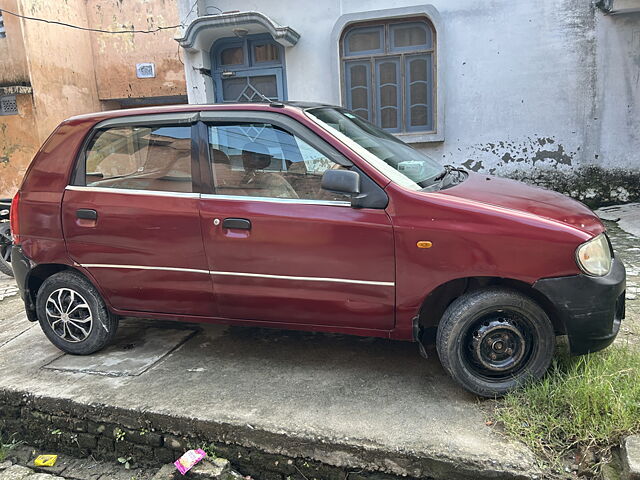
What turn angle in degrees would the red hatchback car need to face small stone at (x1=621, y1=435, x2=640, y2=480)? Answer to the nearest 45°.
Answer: approximately 45° to its right

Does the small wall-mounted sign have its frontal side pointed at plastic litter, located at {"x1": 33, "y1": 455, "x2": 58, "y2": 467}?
yes

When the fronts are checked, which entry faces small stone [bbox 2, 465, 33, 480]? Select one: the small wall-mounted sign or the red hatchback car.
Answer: the small wall-mounted sign

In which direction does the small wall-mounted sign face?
toward the camera

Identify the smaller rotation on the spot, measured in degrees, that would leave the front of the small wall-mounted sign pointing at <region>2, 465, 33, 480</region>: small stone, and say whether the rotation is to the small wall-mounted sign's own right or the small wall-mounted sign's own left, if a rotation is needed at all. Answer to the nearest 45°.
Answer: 0° — it already faces it

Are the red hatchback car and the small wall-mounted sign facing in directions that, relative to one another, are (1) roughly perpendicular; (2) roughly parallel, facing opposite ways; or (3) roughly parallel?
roughly perpendicular

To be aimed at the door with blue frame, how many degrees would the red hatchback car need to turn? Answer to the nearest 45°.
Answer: approximately 90° to its left

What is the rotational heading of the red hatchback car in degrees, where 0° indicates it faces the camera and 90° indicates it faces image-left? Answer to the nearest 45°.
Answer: approximately 270°

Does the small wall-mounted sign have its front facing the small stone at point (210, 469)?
yes

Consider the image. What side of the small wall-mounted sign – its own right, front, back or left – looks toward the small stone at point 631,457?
front

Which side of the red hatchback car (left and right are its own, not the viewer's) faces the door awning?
left

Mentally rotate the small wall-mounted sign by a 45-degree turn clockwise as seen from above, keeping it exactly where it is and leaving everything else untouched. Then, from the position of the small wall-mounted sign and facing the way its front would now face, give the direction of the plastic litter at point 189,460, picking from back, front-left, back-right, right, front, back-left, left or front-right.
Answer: front-left

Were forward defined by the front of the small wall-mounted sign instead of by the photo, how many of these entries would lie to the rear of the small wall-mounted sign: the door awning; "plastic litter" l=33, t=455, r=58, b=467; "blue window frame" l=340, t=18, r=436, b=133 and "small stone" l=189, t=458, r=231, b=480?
0

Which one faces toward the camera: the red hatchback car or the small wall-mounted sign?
the small wall-mounted sign

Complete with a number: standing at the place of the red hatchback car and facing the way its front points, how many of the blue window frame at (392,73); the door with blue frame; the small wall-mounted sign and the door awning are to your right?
0

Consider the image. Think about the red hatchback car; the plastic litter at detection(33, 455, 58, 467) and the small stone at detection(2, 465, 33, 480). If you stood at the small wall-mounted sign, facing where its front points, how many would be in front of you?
3

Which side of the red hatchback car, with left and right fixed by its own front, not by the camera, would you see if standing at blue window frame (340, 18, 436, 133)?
left

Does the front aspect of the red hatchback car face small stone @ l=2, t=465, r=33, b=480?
no
